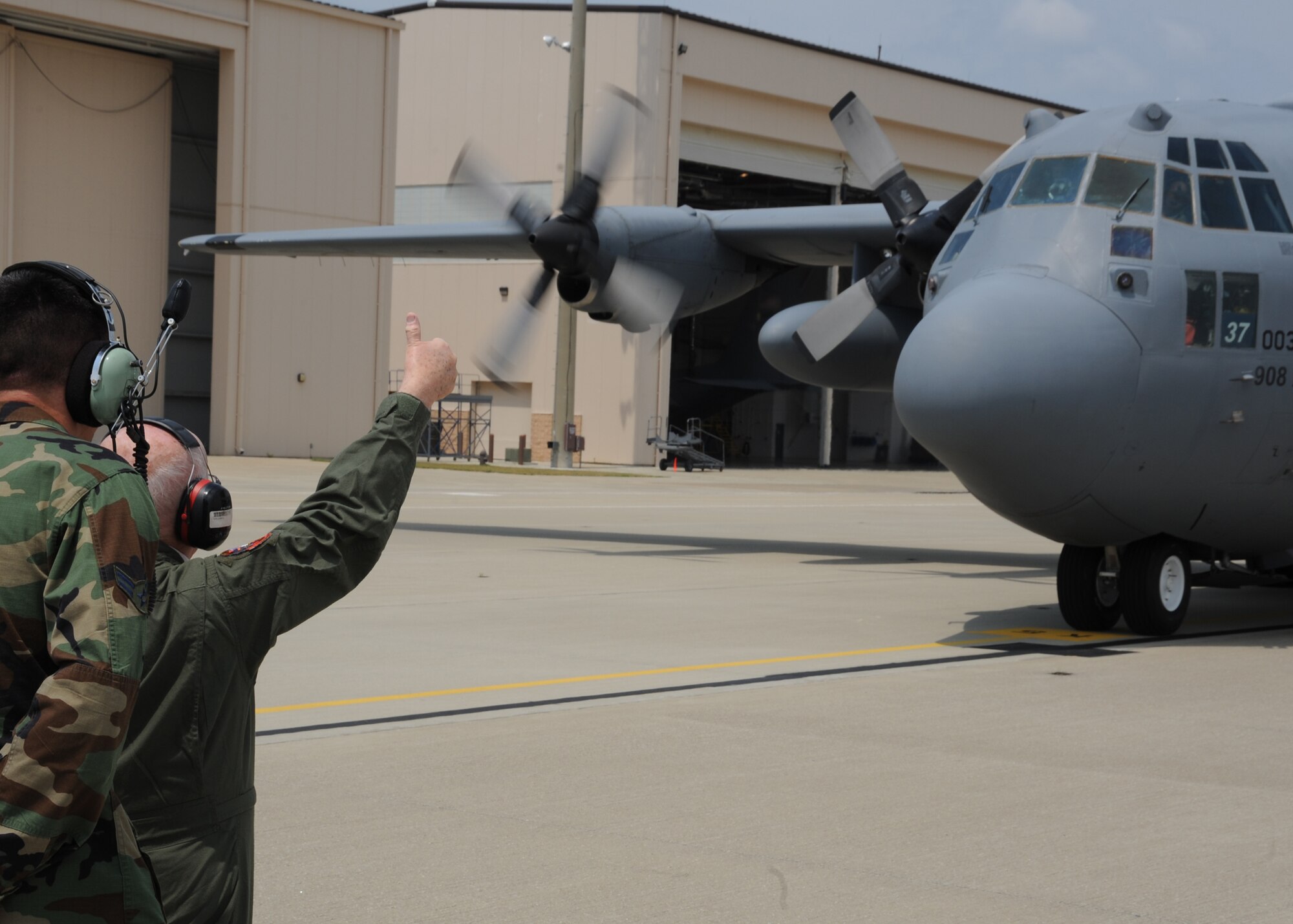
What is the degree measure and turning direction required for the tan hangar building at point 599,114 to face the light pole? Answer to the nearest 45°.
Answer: approximately 45° to its right

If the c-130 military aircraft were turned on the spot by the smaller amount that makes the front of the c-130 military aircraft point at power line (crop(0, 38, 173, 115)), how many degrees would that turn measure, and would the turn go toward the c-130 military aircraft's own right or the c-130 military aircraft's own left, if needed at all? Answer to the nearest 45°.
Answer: approximately 90° to the c-130 military aircraft's own right

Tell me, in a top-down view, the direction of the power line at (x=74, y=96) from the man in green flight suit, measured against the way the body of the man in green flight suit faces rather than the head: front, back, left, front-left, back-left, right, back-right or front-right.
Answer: front-left

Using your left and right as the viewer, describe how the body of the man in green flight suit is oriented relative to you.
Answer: facing away from the viewer and to the right of the viewer

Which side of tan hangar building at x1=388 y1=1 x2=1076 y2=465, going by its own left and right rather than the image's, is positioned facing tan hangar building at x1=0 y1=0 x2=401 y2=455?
right

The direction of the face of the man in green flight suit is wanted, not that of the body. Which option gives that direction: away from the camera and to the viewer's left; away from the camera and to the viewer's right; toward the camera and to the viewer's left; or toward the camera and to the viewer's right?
away from the camera and to the viewer's right

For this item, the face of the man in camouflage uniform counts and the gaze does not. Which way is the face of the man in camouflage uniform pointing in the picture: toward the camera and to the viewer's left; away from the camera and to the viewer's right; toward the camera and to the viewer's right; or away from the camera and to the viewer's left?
away from the camera and to the viewer's right

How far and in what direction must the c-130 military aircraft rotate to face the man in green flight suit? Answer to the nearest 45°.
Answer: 0° — it already faces them

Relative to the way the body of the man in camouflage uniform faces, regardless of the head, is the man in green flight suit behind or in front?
in front

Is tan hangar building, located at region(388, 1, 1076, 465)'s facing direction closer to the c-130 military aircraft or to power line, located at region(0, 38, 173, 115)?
the c-130 military aircraft

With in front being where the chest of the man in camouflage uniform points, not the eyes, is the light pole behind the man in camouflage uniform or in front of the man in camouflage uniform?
in front

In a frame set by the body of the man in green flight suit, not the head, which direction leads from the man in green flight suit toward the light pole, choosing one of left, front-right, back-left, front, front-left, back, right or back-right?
front-left
